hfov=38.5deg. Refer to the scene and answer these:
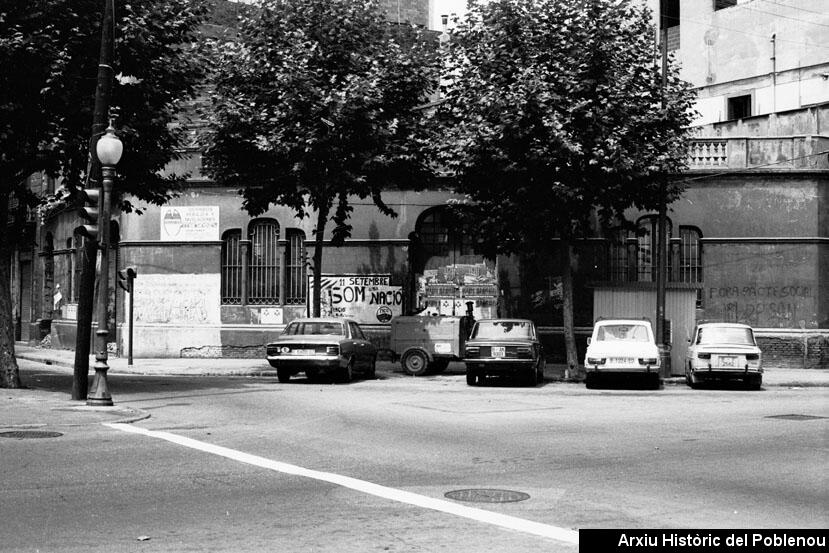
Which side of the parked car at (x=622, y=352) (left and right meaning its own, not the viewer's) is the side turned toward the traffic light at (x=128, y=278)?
left

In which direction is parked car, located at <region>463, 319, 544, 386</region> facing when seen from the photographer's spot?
facing away from the viewer

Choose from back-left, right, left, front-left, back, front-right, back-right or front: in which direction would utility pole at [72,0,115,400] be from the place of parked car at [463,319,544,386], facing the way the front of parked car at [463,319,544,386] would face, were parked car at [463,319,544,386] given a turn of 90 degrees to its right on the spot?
back-right

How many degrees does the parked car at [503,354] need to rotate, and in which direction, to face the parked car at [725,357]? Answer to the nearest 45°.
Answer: approximately 90° to its right

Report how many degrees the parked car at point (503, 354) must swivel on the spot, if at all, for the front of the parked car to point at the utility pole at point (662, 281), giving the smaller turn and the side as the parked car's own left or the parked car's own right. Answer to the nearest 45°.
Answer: approximately 45° to the parked car's own right

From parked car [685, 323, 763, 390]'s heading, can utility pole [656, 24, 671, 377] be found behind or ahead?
ahead

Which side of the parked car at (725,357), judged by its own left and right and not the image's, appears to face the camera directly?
back

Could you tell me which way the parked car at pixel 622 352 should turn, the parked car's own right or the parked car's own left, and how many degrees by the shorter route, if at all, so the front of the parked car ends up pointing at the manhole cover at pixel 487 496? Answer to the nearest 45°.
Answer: approximately 180°

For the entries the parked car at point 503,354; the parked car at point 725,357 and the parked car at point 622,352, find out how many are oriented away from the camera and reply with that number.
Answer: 3

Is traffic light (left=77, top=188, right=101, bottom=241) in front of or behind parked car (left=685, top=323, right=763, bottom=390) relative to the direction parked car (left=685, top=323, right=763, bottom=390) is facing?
behind

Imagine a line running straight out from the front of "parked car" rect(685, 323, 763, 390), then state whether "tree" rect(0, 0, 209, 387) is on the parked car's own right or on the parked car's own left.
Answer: on the parked car's own left

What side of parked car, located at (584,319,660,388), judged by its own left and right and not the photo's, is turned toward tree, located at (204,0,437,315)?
left

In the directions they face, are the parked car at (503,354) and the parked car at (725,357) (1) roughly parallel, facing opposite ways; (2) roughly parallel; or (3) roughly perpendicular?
roughly parallel

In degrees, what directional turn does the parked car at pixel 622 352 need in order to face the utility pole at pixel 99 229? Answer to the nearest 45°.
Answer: approximately 135° to its left

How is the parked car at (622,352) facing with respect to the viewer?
away from the camera
